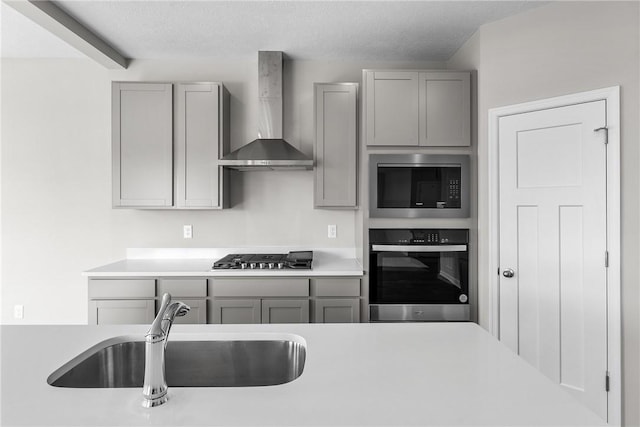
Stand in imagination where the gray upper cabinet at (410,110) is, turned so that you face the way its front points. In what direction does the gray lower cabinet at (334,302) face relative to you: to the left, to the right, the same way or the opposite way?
the same way

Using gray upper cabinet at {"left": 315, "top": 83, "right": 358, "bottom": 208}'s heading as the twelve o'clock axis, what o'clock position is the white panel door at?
The white panel door is roughly at 10 o'clock from the gray upper cabinet.

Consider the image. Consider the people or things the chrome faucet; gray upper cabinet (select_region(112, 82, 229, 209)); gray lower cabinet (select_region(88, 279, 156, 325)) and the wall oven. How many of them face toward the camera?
3

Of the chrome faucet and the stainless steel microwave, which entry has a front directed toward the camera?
the stainless steel microwave

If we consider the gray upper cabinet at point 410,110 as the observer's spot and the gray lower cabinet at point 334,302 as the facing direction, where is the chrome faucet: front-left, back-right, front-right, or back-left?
front-left

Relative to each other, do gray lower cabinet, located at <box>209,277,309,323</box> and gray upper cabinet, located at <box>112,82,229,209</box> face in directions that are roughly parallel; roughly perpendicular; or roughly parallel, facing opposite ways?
roughly parallel

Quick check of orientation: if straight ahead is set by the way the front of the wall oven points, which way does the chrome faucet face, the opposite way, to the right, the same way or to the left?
the opposite way

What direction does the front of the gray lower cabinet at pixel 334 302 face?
toward the camera

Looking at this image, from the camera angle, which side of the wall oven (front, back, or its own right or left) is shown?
front

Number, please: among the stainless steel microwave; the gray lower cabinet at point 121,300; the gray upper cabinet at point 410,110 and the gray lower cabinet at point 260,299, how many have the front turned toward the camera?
4

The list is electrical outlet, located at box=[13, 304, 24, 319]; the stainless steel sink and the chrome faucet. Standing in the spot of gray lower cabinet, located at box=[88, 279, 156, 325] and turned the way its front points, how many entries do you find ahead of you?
2

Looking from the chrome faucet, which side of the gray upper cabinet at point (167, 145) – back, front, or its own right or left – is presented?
front

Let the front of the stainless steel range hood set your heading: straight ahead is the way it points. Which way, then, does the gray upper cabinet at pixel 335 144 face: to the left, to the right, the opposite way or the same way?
the same way

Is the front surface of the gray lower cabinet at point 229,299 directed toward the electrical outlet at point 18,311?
no

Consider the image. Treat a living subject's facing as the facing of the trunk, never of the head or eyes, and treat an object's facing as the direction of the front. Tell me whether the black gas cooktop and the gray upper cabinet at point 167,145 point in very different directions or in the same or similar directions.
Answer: same or similar directions

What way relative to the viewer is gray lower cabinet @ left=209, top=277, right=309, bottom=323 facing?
toward the camera

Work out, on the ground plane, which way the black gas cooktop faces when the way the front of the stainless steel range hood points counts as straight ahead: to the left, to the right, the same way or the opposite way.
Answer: the same way

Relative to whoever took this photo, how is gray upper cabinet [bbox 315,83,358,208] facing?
facing the viewer

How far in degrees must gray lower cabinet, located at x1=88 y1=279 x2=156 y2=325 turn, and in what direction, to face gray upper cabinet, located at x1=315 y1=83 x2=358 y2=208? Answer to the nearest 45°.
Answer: approximately 90° to its left

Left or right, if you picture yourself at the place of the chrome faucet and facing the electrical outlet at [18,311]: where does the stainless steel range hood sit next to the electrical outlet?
right

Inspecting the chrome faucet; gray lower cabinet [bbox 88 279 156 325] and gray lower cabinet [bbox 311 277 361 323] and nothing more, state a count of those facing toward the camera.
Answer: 2
